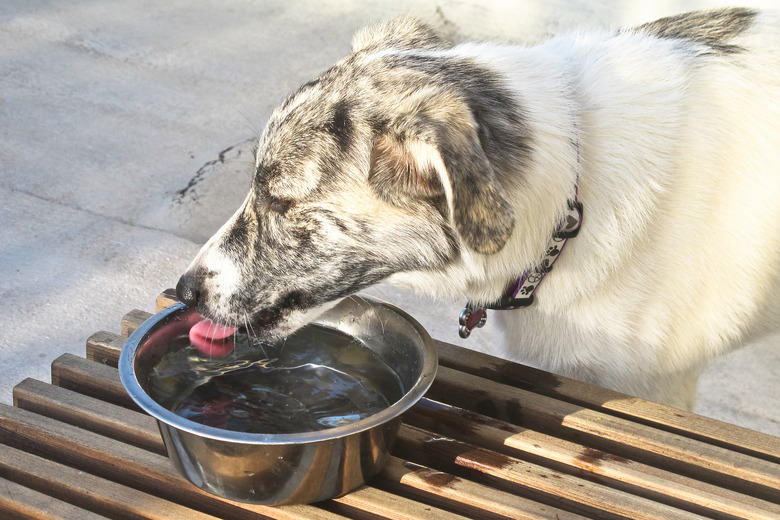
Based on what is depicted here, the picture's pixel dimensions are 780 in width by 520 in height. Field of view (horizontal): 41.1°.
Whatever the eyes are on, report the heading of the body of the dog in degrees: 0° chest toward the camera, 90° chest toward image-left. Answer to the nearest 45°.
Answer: approximately 90°

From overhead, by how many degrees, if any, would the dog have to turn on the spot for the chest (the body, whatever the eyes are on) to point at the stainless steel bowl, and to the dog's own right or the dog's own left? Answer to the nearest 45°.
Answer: approximately 45° to the dog's own left

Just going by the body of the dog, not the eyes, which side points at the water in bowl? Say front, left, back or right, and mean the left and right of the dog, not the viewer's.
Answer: front
